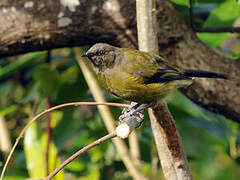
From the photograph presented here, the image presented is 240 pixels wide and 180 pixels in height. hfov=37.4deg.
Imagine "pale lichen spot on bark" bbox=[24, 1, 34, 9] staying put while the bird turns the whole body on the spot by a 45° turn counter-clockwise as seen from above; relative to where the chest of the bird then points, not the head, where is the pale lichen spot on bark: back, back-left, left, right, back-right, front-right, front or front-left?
right

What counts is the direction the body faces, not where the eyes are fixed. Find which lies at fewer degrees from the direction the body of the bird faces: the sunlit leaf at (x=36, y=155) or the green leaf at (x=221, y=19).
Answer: the sunlit leaf

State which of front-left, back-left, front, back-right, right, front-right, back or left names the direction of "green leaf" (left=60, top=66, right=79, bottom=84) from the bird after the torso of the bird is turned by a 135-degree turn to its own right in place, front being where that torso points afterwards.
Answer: left

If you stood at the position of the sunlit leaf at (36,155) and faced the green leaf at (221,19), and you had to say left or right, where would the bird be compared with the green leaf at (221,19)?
right

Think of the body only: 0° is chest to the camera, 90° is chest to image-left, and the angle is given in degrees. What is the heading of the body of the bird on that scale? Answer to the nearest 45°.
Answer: approximately 90°

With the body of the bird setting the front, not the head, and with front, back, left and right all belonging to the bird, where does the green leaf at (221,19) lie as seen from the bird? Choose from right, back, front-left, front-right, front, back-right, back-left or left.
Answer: back-right

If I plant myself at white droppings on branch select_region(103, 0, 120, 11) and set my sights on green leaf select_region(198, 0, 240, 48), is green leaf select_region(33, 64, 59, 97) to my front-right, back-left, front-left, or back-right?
back-left

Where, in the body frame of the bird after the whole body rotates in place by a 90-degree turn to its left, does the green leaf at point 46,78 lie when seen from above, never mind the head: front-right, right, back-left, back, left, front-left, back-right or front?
back-right

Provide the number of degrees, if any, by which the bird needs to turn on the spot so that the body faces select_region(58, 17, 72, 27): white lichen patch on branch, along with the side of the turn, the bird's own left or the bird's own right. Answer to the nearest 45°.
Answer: approximately 45° to the bird's own right
